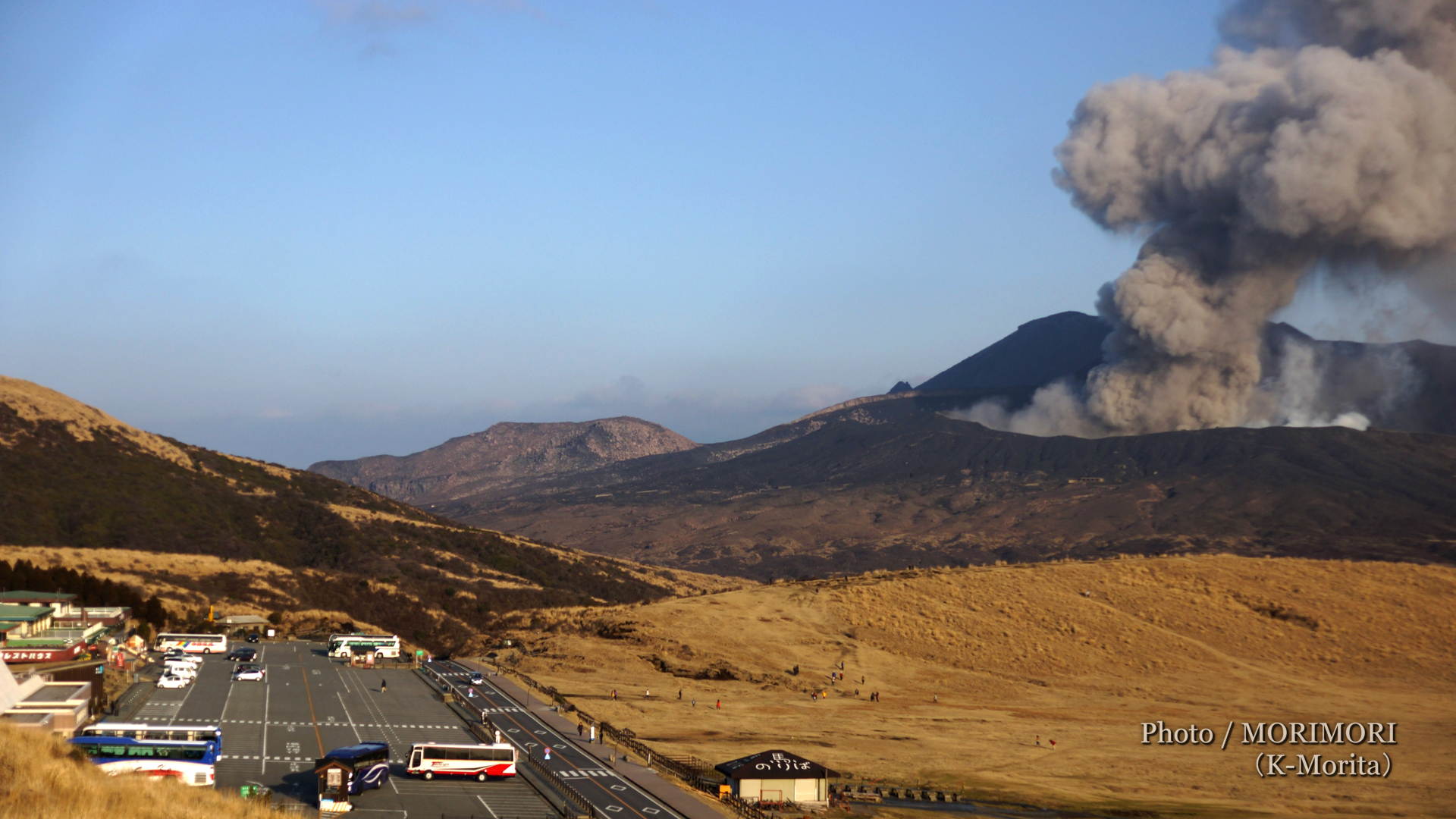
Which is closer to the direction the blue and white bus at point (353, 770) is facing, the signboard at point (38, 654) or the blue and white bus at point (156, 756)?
the blue and white bus

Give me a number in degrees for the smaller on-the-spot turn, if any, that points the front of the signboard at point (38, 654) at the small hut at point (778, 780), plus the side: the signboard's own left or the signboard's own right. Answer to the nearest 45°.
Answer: approximately 45° to the signboard's own left

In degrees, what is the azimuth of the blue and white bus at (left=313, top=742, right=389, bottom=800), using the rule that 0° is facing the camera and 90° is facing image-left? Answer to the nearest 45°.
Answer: approximately 45°

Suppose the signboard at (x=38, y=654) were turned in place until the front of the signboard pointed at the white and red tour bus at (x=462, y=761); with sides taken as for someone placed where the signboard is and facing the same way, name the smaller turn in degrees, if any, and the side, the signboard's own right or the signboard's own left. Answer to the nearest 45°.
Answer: approximately 45° to the signboard's own left

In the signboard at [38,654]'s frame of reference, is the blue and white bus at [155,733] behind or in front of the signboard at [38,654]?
in front

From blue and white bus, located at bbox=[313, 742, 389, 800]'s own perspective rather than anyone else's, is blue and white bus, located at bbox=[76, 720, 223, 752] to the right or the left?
on its right

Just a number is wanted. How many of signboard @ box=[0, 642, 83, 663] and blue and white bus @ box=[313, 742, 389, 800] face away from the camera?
0

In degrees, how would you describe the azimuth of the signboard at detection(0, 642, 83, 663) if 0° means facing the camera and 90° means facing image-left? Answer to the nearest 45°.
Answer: approximately 0°

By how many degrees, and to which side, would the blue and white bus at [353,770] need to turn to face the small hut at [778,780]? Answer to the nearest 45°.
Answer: approximately 135° to its left

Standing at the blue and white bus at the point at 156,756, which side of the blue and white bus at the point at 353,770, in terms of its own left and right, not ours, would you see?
right

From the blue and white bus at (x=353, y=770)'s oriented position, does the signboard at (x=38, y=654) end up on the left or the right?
on its right

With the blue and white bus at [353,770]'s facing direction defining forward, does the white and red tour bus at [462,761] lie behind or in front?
behind

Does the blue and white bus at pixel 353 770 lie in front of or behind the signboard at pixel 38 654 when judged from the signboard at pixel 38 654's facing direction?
in front
